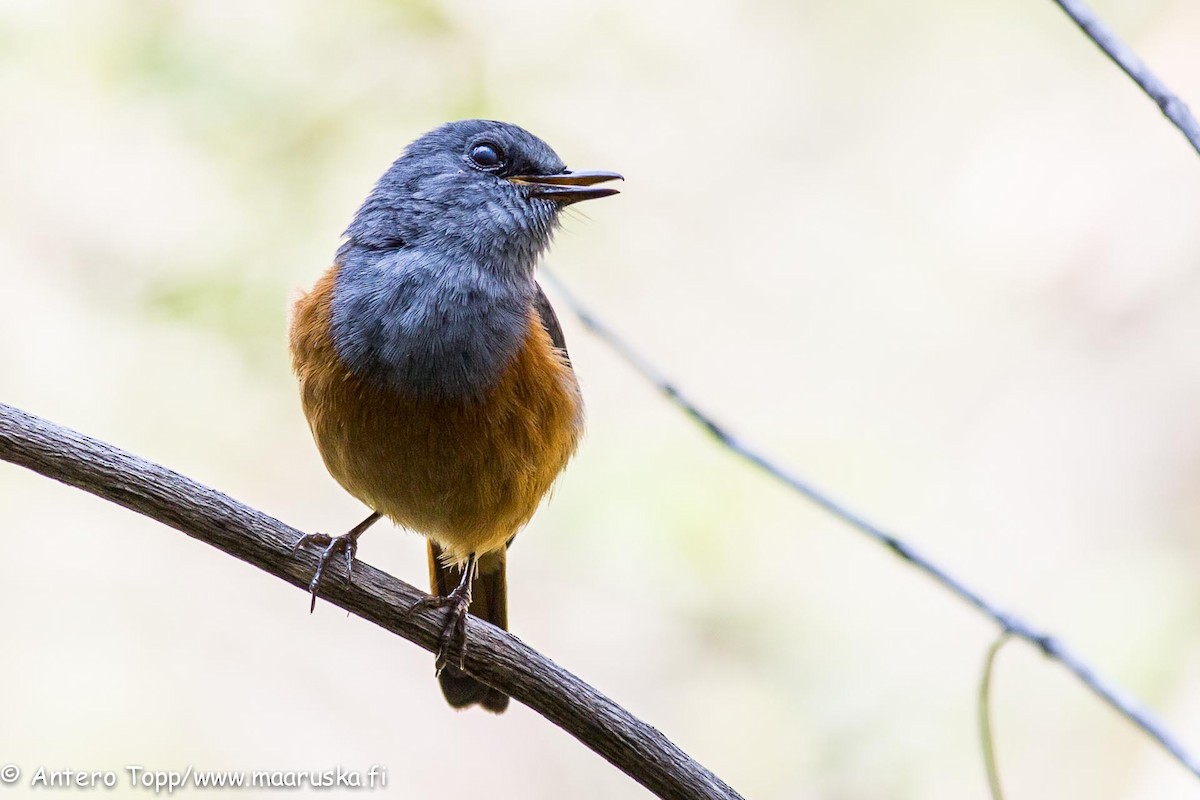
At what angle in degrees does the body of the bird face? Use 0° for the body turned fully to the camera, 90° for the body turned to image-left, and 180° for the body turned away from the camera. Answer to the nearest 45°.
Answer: approximately 0°

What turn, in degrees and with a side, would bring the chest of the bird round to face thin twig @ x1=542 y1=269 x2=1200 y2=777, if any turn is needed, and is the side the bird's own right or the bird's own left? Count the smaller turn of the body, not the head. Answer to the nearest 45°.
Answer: approximately 90° to the bird's own left
